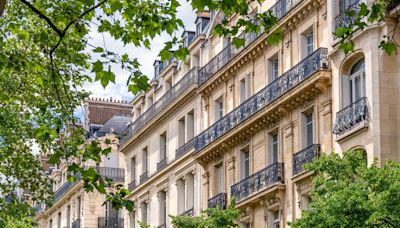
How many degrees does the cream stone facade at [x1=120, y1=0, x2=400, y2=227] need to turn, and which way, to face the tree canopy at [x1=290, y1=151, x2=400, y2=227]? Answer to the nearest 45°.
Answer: approximately 45° to its left

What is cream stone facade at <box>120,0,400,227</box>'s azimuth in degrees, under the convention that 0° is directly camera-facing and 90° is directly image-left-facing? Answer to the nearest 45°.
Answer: approximately 45°
